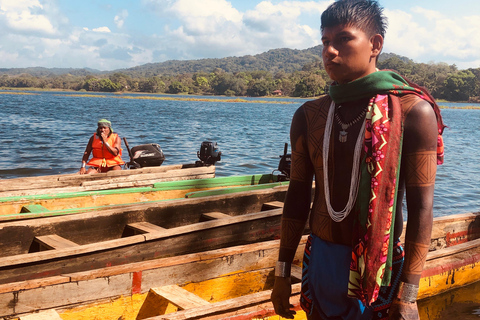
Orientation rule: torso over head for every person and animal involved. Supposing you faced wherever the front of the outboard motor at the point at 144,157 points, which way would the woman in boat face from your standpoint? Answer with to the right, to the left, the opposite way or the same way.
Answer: to the left

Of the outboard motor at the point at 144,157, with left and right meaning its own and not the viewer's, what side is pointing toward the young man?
left

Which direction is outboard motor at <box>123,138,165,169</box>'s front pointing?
to the viewer's left

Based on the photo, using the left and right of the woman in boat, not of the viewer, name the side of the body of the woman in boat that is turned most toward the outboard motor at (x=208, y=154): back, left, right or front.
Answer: left

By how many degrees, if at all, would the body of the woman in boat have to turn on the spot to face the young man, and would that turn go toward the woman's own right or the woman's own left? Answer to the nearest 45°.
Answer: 0° — they already face them

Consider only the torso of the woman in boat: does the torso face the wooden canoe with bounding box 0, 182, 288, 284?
yes

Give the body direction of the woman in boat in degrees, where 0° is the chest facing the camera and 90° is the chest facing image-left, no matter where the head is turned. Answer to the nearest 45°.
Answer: approximately 0°

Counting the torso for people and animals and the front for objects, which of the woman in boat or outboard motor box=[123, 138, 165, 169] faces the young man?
the woman in boat
